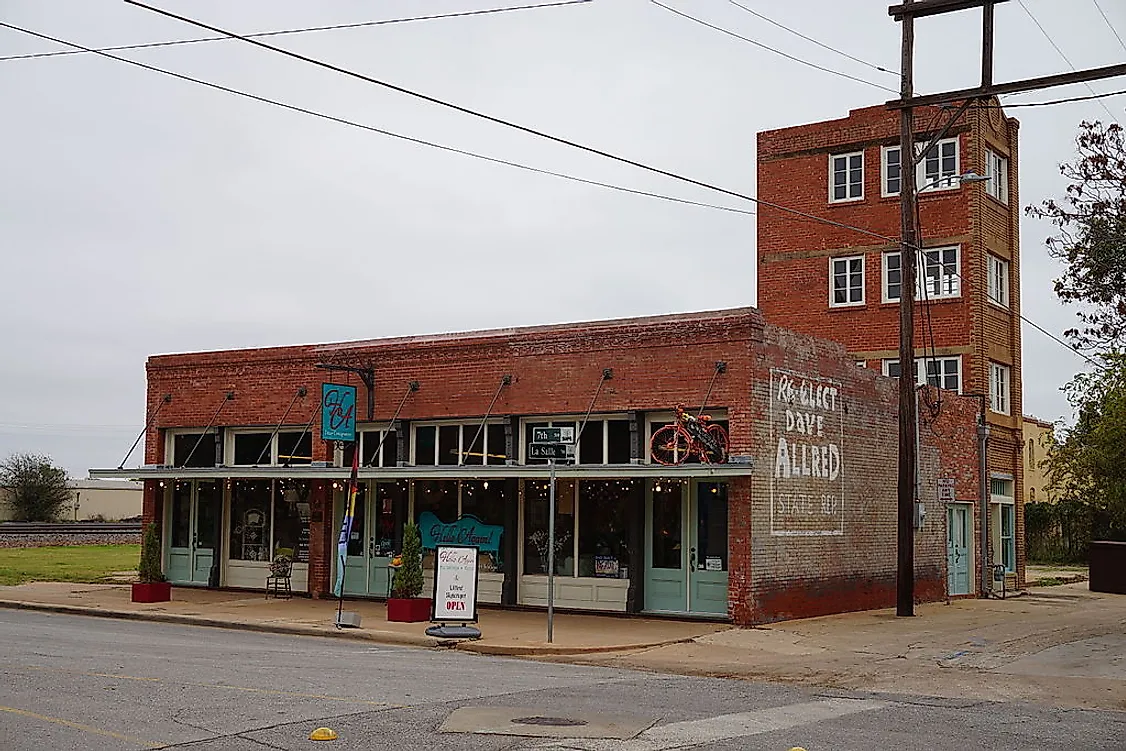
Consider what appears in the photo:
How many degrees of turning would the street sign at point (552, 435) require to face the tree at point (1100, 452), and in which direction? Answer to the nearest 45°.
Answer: approximately 135° to its left

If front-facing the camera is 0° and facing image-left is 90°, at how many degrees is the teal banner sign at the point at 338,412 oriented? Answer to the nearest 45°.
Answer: approximately 0°

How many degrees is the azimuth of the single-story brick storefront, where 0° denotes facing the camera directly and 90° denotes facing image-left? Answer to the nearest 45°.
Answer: approximately 45°

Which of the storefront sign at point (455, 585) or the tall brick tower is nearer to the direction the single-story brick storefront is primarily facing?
the storefront sign

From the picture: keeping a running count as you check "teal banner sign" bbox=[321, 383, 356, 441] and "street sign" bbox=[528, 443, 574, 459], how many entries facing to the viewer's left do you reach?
0

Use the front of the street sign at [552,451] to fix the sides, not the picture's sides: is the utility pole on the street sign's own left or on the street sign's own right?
on the street sign's own left

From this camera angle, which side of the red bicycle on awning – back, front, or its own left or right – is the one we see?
left
